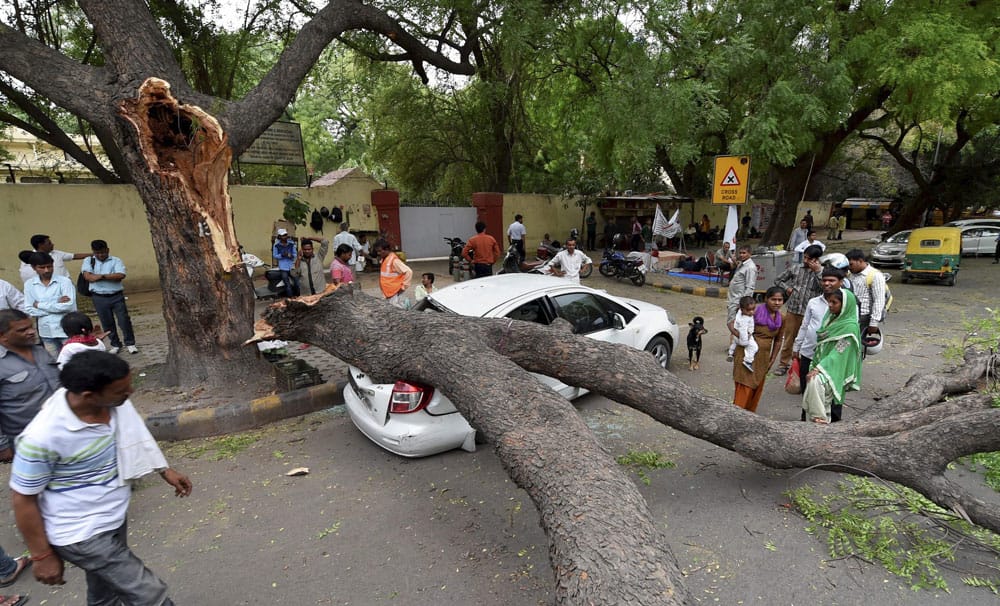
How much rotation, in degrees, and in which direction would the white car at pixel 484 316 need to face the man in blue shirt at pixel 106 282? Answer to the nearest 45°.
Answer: approximately 135° to its left

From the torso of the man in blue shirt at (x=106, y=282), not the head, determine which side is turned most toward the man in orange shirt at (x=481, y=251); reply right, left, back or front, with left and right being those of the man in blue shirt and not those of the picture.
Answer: left

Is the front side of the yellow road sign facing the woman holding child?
yes

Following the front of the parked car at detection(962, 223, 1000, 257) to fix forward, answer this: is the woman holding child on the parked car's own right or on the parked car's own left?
on the parked car's own left

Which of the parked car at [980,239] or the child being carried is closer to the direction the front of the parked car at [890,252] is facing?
the child being carried

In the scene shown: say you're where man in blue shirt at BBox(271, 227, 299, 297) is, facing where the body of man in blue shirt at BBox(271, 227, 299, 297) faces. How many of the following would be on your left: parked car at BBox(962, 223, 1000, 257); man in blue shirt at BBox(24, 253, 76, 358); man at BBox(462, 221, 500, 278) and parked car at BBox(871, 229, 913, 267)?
3

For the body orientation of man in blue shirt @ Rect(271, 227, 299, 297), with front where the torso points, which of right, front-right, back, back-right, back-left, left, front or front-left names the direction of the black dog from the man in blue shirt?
front-left

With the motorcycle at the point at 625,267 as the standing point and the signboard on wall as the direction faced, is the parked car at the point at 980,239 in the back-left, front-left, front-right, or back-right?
back-right

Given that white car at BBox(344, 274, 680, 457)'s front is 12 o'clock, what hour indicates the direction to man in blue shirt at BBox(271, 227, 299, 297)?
The man in blue shirt is roughly at 9 o'clock from the white car.
